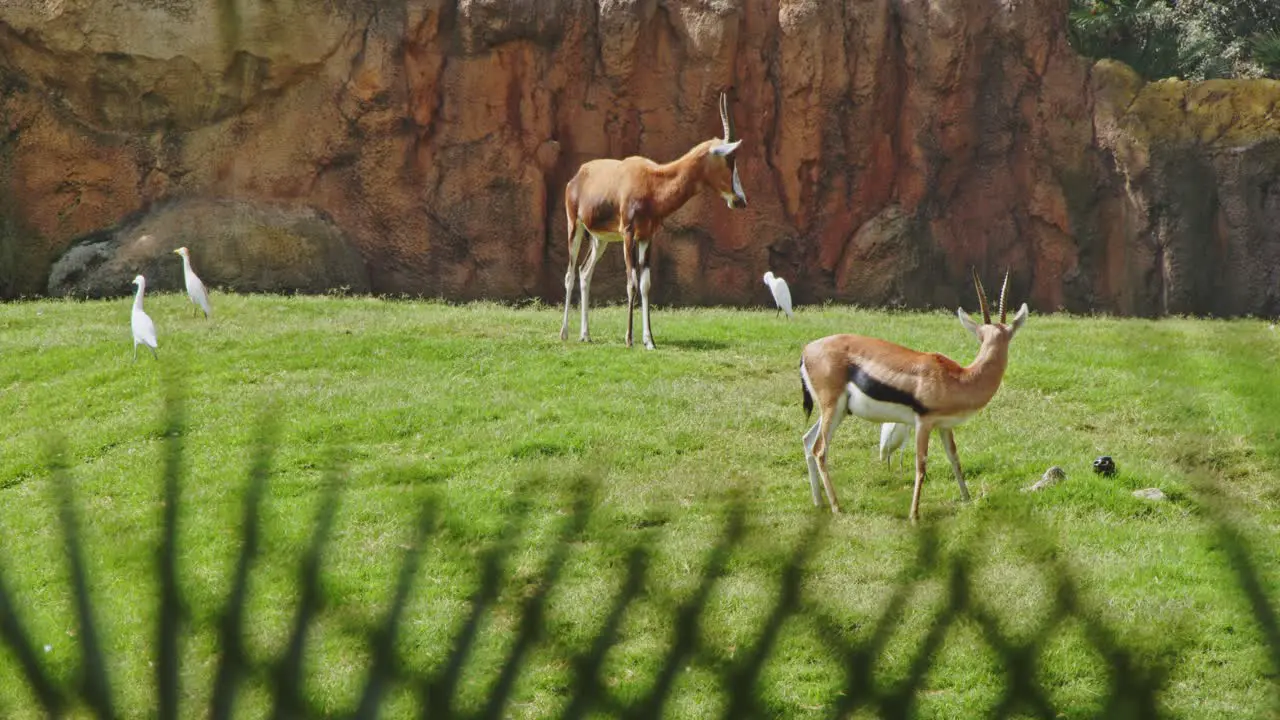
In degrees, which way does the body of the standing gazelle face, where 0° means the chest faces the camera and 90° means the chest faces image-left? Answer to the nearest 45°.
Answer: approximately 270°

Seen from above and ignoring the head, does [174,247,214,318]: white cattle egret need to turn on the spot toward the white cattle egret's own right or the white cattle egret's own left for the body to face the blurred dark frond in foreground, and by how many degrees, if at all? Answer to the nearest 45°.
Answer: approximately 90° to the white cattle egret's own left

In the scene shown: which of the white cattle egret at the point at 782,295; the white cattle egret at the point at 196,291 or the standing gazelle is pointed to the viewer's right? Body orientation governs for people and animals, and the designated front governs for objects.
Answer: the standing gazelle

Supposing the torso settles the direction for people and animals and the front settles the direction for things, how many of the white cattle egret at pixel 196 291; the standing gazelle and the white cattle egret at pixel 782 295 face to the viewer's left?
2

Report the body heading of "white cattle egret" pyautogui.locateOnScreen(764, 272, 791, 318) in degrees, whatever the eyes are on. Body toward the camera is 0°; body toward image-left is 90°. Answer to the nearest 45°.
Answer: approximately 90°

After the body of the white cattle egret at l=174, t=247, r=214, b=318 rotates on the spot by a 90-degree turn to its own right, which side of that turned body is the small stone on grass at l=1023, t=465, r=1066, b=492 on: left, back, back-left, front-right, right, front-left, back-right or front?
back-right

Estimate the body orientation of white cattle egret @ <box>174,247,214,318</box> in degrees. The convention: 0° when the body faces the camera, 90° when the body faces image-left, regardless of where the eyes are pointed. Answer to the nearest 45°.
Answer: approximately 90°

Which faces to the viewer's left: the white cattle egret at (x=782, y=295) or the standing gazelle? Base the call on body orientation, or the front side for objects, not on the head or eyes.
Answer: the white cattle egret

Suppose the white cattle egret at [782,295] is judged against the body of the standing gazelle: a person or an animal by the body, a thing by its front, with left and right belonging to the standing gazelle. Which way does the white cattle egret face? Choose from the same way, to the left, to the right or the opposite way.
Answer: the opposite way
